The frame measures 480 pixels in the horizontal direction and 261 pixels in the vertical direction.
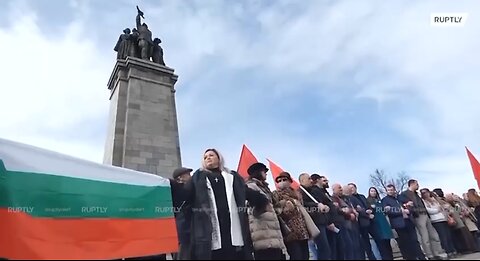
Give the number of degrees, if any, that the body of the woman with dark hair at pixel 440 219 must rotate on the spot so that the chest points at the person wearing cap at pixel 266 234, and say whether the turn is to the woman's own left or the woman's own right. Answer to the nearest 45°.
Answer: approximately 90° to the woman's own right

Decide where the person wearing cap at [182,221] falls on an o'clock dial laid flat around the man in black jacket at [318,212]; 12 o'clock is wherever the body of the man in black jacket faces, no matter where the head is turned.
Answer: The person wearing cap is roughly at 3 o'clock from the man in black jacket.

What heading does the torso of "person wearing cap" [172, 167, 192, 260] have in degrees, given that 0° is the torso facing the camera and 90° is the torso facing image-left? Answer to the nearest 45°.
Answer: approximately 45°

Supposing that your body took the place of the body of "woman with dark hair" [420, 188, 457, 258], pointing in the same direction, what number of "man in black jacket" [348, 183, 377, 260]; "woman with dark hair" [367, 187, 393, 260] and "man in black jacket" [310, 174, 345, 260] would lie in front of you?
3

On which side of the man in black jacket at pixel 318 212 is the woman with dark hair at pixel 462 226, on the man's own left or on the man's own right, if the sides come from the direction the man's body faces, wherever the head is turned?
on the man's own left

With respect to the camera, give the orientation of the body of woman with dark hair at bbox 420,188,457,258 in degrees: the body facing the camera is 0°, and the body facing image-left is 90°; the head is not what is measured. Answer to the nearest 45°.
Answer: approximately 45°

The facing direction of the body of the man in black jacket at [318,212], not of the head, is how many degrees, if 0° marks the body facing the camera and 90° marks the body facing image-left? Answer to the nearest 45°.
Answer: approximately 315°

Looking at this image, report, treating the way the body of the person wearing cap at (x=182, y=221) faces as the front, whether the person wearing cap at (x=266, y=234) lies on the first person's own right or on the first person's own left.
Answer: on the first person's own left
